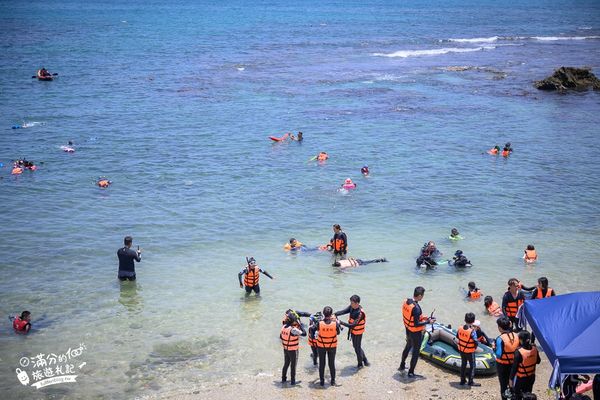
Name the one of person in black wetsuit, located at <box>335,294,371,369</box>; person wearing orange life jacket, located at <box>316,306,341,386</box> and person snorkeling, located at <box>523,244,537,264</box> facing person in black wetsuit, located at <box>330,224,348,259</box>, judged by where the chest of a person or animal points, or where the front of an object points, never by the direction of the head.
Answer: the person wearing orange life jacket

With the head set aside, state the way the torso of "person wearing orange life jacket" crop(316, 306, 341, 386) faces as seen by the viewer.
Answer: away from the camera

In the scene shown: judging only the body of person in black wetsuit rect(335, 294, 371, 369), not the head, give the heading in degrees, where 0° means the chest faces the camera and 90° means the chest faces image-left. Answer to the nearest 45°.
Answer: approximately 45°

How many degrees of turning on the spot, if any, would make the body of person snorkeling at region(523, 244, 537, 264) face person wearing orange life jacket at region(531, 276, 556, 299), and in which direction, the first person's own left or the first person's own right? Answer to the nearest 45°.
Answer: approximately 180°

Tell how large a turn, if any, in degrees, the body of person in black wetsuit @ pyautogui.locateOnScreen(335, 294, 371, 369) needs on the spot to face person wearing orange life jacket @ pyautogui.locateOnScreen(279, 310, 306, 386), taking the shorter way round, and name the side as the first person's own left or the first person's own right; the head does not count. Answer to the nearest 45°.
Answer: approximately 45° to the first person's own right

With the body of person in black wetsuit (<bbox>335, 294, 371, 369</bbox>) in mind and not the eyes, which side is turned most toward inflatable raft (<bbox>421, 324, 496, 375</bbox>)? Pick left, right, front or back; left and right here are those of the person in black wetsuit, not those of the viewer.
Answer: back

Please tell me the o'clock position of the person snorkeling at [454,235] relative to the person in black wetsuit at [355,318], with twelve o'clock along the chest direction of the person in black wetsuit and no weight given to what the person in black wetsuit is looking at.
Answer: The person snorkeling is roughly at 5 o'clock from the person in black wetsuit.

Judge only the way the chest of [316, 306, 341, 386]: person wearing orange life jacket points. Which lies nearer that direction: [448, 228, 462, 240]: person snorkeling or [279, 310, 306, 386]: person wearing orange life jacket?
the person snorkeling
